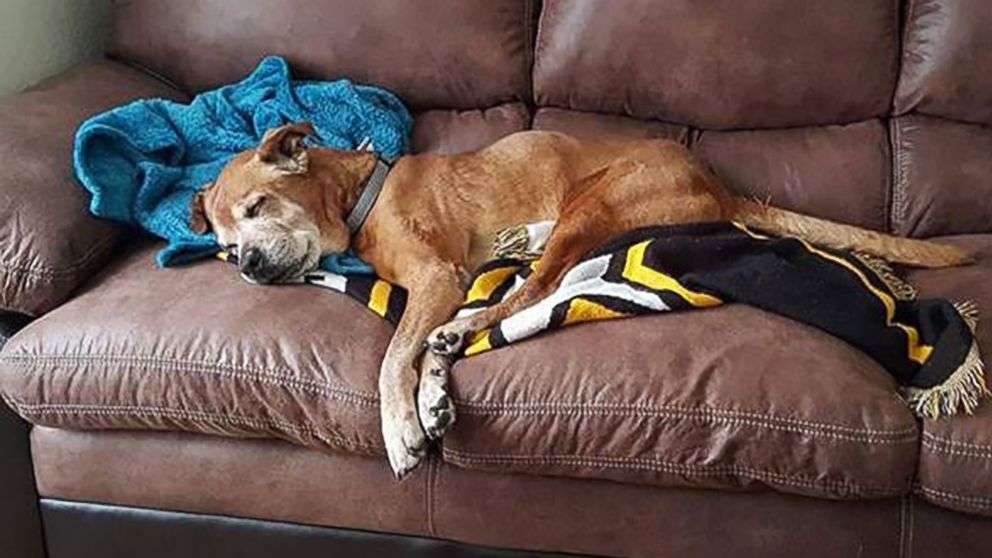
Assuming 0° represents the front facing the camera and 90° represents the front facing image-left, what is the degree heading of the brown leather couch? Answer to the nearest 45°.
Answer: approximately 0°
